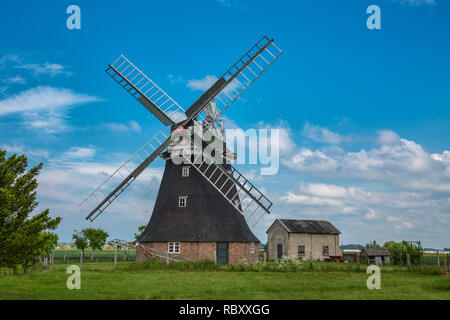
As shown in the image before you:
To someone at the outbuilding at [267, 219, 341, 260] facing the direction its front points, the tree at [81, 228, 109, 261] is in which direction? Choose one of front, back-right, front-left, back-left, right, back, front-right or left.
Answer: front-right

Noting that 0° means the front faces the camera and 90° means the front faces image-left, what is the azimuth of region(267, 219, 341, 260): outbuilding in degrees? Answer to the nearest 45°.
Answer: approximately 45°
